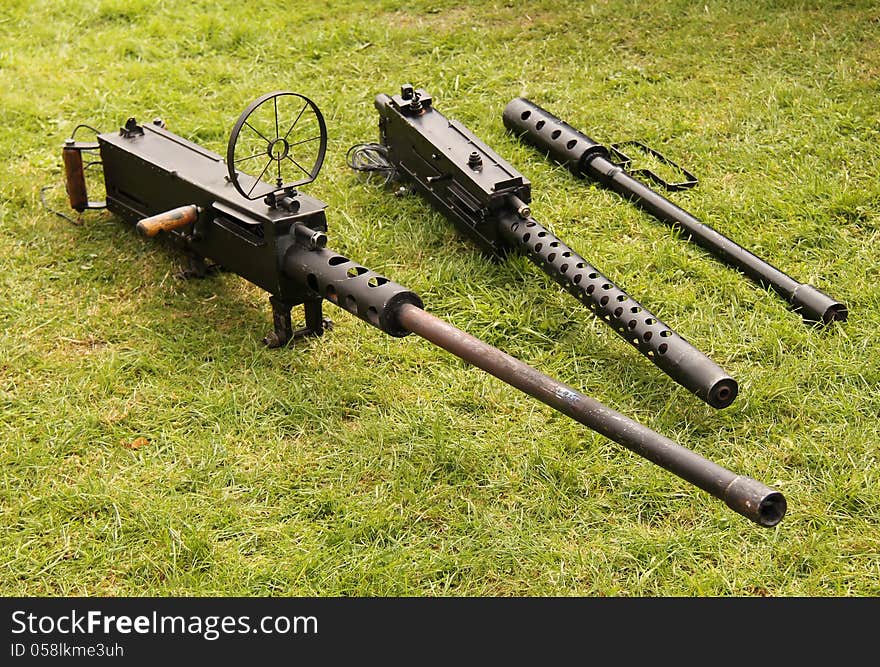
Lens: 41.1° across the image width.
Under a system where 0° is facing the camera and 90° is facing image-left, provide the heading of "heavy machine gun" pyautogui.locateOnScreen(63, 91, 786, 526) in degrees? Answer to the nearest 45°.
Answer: approximately 315°

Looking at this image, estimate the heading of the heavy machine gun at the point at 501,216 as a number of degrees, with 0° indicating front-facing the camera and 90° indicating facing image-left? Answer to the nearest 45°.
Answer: approximately 315°
